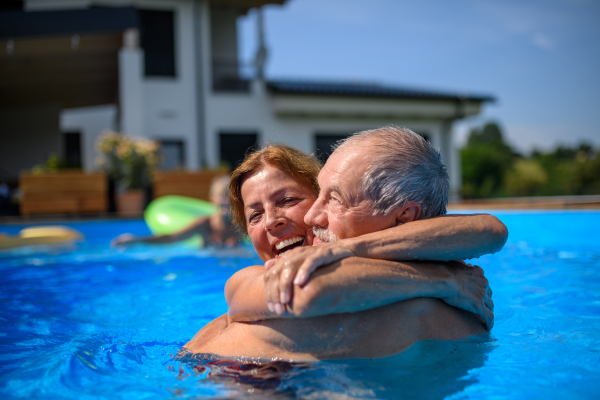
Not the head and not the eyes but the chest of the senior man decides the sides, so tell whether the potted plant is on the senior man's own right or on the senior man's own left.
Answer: on the senior man's own right

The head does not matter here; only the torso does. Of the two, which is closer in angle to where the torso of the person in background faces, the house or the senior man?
the senior man

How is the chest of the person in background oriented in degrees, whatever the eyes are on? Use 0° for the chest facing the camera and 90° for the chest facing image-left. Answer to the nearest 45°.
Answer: approximately 0°

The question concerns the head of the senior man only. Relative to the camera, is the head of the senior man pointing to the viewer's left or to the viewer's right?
to the viewer's left

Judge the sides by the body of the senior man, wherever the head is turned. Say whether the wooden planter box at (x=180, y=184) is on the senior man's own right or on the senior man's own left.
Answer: on the senior man's own right

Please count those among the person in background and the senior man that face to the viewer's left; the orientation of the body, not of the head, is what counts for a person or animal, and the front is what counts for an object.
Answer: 1

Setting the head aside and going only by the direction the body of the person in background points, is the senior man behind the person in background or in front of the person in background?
in front

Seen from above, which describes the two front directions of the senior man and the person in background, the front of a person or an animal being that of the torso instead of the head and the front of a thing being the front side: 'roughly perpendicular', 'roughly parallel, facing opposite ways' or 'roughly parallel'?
roughly perpendicular
